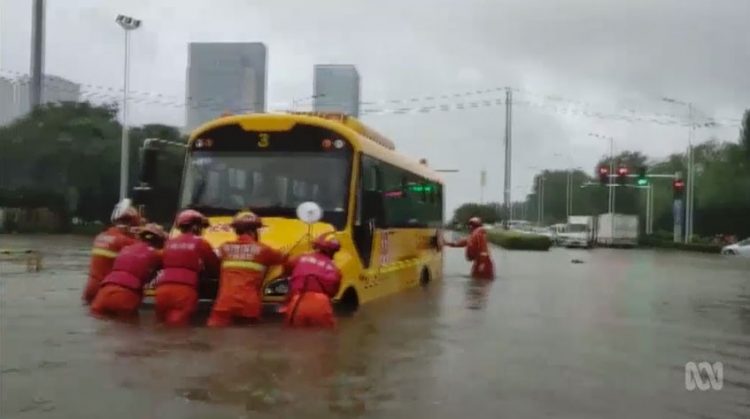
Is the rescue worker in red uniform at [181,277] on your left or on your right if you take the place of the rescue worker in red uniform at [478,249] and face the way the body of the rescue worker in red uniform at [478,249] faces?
on your left

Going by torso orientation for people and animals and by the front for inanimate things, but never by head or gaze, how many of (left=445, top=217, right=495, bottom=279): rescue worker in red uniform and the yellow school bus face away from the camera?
0

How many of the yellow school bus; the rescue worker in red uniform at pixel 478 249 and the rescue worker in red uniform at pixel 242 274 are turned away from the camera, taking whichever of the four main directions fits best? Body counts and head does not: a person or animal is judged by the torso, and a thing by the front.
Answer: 1

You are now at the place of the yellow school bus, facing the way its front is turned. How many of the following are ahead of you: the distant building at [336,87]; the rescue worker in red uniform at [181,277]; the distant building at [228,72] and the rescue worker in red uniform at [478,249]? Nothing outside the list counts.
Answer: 1

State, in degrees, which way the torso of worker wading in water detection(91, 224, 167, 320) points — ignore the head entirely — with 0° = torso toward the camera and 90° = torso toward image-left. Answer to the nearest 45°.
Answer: approximately 225°

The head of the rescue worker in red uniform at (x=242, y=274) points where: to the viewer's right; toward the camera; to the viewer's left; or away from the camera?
away from the camera

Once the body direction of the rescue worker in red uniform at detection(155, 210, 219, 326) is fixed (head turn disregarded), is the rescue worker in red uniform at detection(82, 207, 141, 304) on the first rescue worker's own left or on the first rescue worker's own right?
on the first rescue worker's own left

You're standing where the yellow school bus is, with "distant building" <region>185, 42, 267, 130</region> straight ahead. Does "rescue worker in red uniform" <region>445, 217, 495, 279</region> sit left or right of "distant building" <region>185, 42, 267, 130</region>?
right

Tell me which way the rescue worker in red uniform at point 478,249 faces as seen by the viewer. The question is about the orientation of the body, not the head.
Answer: to the viewer's left

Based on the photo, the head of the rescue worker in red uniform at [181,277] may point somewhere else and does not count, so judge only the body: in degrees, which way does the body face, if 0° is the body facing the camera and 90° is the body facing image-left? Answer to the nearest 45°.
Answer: approximately 225°

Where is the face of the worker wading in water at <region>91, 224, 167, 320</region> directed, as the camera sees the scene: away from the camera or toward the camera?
away from the camera

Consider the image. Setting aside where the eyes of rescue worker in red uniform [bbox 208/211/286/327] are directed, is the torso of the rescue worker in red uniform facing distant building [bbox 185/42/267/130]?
yes

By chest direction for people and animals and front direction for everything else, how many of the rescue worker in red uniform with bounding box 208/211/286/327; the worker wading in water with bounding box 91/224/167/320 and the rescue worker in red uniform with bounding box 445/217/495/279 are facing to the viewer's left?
1

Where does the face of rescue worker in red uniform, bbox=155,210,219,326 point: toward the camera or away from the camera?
away from the camera

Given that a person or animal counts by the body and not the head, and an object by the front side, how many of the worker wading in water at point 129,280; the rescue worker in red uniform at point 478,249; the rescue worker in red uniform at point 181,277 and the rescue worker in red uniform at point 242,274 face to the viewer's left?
1

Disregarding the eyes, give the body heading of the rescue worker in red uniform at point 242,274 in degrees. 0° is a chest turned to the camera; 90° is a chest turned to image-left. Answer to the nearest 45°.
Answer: approximately 180°
